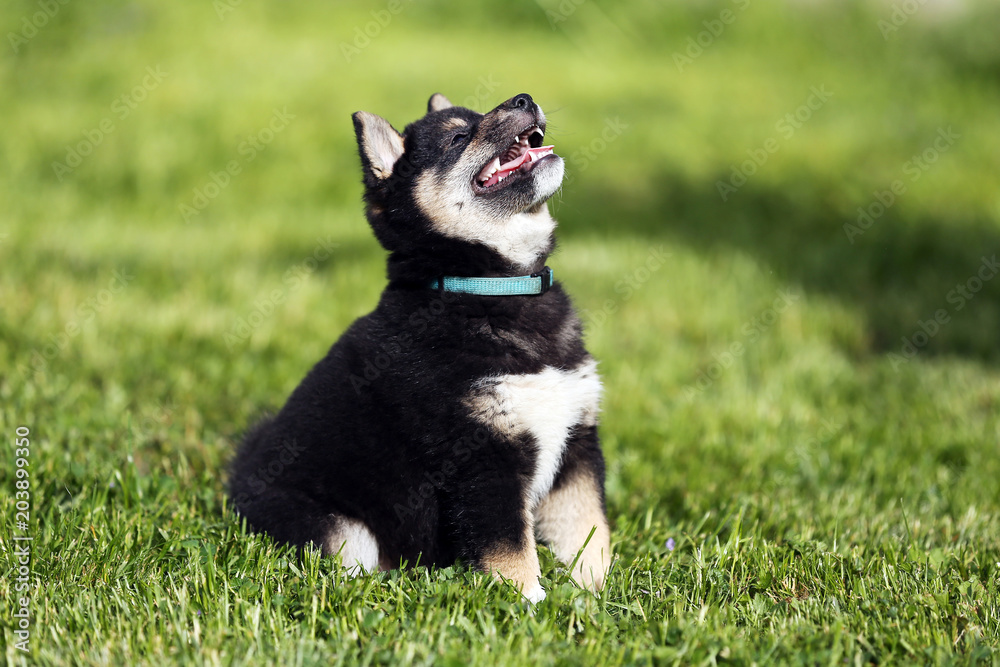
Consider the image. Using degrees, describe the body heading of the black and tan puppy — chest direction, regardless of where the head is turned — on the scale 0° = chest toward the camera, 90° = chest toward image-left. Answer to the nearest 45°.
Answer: approximately 315°
